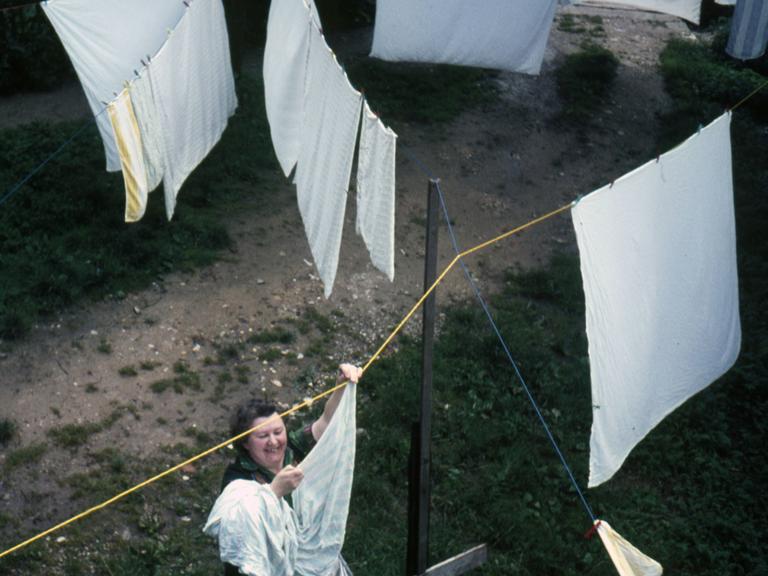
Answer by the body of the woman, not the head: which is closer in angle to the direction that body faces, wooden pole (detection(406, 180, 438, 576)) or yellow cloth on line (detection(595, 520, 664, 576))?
the yellow cloth on line

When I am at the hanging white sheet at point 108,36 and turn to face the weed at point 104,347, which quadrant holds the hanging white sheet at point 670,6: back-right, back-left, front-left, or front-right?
back-left

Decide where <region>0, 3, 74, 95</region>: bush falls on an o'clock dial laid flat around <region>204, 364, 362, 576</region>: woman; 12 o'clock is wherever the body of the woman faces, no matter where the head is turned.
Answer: The bush is roughly at 7 o'clock from the woman.

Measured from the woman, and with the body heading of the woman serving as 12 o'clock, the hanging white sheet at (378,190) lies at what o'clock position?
The hanging white sheet is roughly at 8 o'clock from the woman.

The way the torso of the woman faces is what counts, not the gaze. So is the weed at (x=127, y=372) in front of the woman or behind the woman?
behind

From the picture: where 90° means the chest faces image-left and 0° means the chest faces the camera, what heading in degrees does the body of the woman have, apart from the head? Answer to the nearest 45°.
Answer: approximately 315°

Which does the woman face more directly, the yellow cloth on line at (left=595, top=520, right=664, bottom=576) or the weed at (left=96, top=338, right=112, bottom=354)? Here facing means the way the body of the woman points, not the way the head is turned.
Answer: the yellow cloth on line

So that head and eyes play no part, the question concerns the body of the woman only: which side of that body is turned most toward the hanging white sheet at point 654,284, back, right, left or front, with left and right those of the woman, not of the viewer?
left

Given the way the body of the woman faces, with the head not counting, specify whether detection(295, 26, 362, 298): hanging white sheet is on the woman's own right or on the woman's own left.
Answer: on the woman's own left
